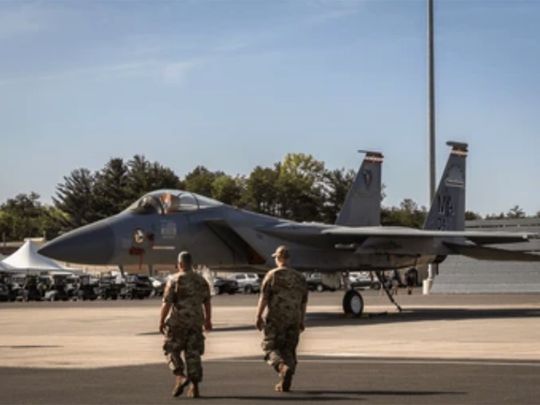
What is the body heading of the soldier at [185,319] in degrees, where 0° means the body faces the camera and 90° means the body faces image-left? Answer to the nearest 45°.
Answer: approximately 180°

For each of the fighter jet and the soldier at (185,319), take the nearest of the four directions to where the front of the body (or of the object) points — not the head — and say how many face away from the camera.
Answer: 1

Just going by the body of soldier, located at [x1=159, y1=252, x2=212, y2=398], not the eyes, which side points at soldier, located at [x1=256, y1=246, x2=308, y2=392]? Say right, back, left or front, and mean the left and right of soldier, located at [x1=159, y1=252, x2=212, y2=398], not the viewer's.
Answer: right

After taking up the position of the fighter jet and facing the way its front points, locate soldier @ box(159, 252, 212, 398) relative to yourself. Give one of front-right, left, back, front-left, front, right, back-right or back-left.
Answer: front-left

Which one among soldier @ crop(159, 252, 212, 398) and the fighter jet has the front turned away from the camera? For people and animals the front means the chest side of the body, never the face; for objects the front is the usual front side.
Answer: the soldier

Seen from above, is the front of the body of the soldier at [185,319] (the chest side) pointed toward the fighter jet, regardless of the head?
yes

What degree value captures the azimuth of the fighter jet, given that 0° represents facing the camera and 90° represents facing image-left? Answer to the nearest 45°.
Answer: approximately 45°
